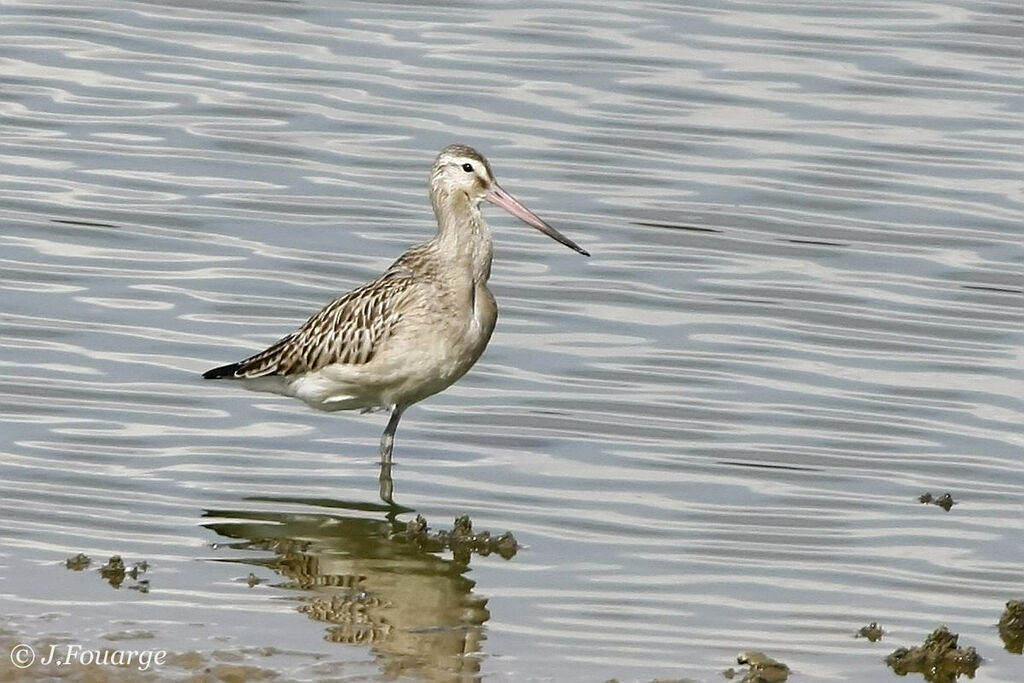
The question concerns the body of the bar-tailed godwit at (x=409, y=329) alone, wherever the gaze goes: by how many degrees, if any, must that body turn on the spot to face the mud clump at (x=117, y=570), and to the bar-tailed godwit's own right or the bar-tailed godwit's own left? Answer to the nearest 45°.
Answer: approximately 135° to the bar-tailed godwit's own right

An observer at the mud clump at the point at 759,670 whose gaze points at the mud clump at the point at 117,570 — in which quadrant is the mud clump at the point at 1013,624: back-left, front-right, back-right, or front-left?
back-right

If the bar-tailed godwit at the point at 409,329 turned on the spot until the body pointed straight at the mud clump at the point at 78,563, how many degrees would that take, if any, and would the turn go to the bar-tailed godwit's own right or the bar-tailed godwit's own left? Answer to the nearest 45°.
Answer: approximately 135° to the bar-tailed godwit's own right

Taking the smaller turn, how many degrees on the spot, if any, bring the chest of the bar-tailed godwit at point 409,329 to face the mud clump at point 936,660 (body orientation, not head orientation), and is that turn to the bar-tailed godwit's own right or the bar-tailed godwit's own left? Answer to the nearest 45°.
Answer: approximately 45° to the bar-tailed godwit's own right

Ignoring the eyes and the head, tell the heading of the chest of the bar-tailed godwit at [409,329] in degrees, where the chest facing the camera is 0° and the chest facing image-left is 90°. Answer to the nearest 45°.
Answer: approximately 270°

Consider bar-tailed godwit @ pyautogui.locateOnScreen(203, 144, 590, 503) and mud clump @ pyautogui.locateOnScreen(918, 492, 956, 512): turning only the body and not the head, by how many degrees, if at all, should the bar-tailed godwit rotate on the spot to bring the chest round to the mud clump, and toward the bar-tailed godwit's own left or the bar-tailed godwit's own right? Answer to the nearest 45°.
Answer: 0° — it already faces it
